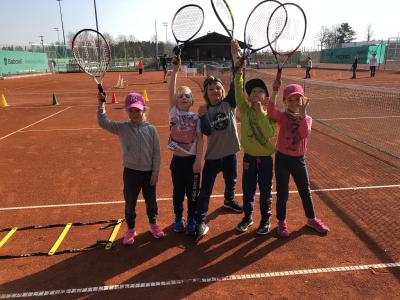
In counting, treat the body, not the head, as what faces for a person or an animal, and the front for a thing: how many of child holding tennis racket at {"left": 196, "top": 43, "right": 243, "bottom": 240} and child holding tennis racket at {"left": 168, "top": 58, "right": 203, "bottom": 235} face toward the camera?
2

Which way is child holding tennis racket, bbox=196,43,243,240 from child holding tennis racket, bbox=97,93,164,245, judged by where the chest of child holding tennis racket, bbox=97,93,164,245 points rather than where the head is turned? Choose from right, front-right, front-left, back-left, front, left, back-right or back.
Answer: left

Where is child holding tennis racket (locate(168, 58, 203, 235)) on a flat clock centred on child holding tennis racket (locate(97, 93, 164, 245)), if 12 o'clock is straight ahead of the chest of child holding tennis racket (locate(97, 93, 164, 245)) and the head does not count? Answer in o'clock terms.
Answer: child holding tennis racket (locate(168, 58, 203, 235)) is roughly at 9 o'clock from child holding tennis racket (locate(97, 93, 164, 245)).

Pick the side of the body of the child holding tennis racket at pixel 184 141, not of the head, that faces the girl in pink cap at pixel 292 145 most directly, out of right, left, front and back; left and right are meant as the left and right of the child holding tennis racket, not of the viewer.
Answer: left

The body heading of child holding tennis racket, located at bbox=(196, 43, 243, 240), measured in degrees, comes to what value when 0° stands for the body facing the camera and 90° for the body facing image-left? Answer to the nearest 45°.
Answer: approximately 0°

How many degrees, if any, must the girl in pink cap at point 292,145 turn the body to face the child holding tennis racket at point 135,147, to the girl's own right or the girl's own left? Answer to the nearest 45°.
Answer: approximately 90° to the girl's own right

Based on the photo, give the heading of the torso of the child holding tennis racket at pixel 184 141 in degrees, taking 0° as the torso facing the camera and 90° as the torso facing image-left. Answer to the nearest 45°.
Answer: approximately 0°

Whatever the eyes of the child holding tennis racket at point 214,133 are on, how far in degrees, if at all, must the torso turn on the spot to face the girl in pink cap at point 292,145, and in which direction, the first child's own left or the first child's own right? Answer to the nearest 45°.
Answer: approximately 90° to the first child's own left

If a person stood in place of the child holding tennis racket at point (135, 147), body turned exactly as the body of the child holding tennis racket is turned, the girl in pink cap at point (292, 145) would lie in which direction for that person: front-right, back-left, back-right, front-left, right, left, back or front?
left

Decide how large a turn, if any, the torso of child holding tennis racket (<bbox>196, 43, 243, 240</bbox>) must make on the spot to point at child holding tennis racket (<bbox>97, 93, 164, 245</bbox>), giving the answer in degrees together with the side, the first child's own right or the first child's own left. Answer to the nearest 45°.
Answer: approximately 90° to the first child's own right

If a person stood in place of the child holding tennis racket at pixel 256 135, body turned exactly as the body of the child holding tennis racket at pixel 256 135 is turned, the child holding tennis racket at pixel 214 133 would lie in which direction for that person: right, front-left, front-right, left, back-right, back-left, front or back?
right

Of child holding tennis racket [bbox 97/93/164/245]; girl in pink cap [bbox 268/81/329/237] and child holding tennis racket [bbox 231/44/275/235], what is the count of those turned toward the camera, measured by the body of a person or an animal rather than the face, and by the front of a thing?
3
